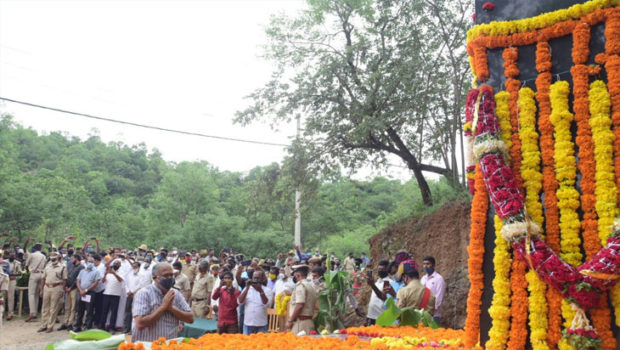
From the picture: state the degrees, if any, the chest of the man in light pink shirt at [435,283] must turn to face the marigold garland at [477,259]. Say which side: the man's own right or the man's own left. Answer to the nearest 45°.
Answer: approximately 45° to the man's own left

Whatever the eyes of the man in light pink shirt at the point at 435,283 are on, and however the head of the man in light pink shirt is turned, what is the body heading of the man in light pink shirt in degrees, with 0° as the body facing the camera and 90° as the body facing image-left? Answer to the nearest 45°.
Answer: approximately 45°

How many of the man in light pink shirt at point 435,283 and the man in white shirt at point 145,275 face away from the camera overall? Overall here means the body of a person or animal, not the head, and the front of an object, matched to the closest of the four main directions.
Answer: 0

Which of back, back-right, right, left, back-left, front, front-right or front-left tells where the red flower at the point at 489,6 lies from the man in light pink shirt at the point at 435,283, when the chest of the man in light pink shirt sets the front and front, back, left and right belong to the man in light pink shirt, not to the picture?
front-left

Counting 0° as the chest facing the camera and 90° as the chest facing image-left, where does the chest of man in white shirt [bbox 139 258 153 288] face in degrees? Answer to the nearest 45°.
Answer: approximately 315°

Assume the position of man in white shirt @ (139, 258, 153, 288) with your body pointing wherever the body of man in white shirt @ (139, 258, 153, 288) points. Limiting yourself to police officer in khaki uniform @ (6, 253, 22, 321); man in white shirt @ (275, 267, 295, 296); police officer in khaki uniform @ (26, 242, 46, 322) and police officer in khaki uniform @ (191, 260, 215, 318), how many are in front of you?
2

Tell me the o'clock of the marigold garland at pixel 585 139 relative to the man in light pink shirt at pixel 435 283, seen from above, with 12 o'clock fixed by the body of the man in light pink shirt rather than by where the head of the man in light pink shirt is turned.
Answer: The marigold garland is roughly at 10 o'clock from the man in light pink shirt.

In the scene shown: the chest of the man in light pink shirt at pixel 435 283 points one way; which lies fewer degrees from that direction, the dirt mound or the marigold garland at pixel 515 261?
the marigold garland

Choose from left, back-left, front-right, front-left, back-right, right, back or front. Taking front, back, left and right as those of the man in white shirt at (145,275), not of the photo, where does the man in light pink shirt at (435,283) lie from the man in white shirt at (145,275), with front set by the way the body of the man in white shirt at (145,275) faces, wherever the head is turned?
front

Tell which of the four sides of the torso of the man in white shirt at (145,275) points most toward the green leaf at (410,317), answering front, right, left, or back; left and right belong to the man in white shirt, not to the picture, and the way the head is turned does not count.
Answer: front

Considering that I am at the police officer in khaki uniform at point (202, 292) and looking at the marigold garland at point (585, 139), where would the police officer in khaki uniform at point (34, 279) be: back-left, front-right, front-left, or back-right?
back-right

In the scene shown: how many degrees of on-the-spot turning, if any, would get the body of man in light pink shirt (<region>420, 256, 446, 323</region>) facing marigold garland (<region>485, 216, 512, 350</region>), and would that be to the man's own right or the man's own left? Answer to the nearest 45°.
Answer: approximately 45° to the man's own left

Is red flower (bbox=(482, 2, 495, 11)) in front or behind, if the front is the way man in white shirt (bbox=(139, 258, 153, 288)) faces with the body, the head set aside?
in front

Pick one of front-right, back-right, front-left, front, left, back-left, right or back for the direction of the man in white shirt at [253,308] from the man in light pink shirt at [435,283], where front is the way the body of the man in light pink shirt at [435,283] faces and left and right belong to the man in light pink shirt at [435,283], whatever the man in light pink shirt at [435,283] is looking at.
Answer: front-right
